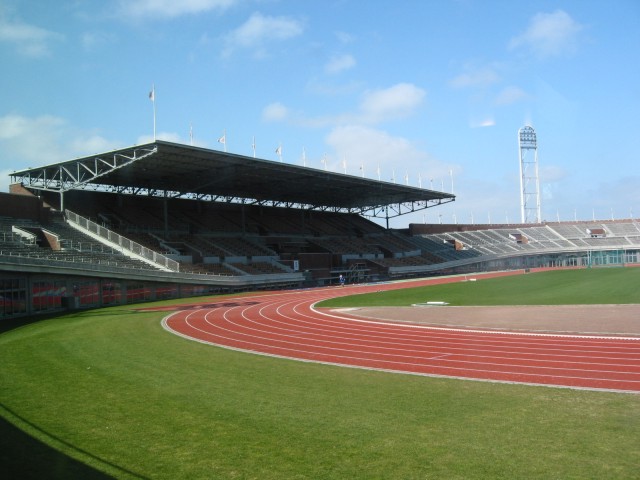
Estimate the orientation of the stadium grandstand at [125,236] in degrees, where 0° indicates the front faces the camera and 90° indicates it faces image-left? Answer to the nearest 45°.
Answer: approximately 315°
